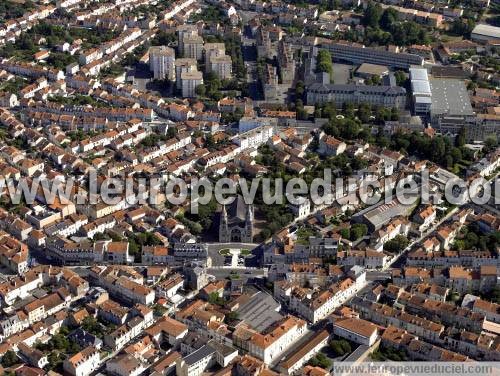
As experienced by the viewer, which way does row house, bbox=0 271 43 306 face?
facing the viewer and to the right of the viewer

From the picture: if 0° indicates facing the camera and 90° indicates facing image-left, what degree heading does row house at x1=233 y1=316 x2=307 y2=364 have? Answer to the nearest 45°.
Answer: approximately 315°

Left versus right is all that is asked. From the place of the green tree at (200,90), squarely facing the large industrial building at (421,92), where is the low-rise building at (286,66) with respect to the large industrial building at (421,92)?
left

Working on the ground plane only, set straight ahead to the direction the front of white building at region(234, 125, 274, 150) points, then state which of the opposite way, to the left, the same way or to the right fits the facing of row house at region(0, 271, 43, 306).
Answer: the same way

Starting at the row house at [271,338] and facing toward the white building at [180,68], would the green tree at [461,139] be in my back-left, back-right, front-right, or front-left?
front-right

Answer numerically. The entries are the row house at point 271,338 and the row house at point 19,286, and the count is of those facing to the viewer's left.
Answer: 0

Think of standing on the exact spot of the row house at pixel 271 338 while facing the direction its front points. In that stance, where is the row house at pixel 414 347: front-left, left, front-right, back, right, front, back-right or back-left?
front-left

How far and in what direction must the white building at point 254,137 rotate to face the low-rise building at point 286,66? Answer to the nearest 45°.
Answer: approximately 135° to its left

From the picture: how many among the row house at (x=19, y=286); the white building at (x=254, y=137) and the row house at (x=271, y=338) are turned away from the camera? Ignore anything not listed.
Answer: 0

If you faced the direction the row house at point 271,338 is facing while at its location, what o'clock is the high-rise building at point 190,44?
The high-rise building is roughly at 7 o'clock from the row house.

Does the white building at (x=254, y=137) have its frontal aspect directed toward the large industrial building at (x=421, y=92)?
no

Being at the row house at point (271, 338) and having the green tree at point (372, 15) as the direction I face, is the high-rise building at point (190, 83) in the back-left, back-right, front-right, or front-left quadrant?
front-left

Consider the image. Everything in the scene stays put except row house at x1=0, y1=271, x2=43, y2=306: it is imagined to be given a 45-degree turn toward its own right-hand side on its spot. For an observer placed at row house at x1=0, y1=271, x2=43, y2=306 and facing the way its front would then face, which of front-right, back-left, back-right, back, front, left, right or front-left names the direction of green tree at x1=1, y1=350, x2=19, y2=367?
front

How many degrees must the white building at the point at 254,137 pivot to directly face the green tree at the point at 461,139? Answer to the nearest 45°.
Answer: approximately 45° to its left

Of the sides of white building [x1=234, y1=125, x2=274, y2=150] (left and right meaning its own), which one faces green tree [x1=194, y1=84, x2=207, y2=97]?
back

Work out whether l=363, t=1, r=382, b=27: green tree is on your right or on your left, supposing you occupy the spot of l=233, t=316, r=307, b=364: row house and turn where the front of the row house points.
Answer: on your left
